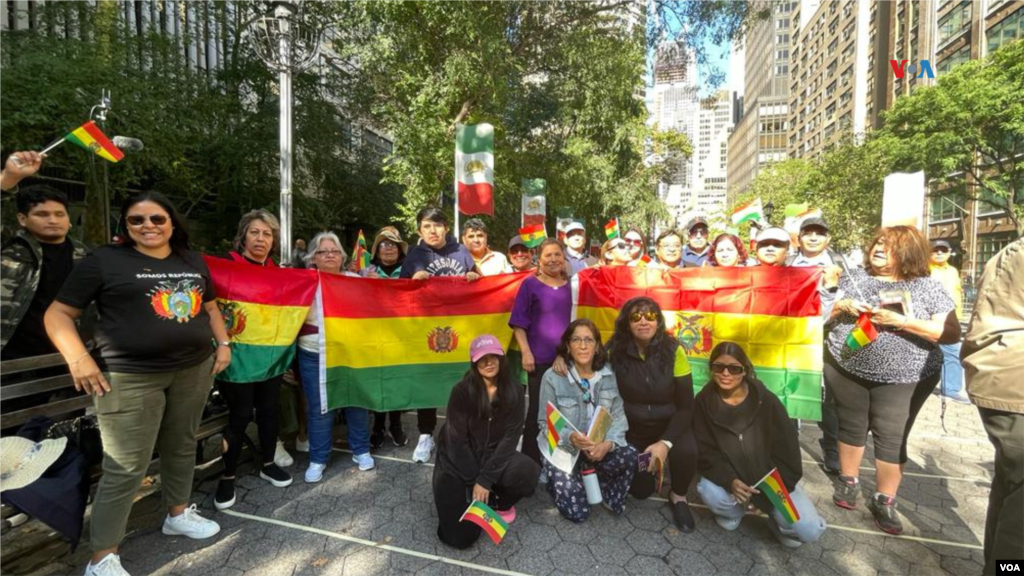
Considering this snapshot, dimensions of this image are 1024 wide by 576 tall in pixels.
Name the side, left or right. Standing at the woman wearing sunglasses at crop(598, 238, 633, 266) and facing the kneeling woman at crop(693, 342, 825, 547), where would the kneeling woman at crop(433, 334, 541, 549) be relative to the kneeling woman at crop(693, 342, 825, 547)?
right

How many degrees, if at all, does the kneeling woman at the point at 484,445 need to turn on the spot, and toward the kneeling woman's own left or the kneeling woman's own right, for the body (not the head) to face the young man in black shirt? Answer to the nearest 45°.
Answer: approximately 90° to the kneeling woman's own right

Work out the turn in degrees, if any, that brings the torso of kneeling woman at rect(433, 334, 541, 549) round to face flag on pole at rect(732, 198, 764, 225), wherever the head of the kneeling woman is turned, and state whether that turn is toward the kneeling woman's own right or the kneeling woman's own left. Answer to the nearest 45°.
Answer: approximately 135° to the kneeling woman's own left

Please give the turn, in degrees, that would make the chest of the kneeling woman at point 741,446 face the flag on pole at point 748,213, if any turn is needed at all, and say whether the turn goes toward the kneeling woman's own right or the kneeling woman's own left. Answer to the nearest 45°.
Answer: approximately 180°

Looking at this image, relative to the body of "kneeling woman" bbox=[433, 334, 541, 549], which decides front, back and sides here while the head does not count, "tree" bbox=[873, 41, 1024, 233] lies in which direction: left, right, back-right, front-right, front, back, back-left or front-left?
back-left

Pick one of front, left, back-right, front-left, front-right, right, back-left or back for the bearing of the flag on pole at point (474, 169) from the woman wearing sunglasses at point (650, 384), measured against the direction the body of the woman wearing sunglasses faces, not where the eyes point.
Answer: back-right

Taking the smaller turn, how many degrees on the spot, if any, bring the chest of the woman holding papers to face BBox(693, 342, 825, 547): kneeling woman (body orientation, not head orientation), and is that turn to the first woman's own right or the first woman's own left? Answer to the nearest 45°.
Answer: approximately 90° to the first woman's own left

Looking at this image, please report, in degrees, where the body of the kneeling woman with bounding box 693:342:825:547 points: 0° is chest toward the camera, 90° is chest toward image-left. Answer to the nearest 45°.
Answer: approximately 0°

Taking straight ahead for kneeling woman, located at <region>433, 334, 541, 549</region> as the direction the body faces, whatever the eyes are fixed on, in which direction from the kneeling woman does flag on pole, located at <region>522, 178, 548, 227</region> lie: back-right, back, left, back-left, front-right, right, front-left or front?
back
